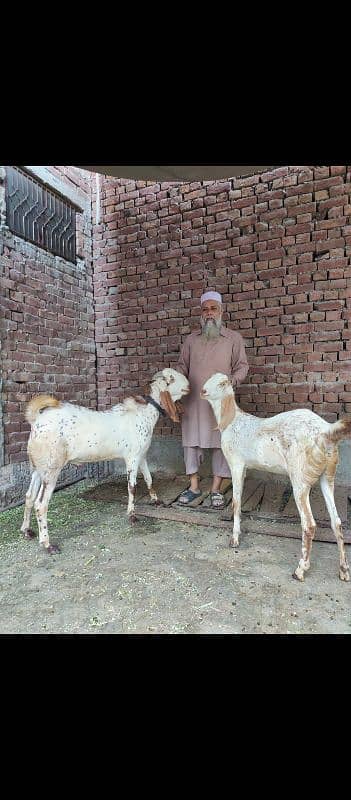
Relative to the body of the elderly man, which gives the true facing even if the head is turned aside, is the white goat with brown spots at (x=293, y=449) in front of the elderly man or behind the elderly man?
in front

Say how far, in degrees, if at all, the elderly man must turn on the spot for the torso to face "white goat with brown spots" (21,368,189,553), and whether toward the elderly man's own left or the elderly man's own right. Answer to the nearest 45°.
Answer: approximately 45° to the elderly man's own right

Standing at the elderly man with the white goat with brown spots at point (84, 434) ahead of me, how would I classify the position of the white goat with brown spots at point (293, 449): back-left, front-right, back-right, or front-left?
front-left

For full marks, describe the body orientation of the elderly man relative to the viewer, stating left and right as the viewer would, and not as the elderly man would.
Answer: facing the viewer

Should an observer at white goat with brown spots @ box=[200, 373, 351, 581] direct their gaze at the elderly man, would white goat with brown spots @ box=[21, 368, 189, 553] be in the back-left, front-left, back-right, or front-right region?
front-left
